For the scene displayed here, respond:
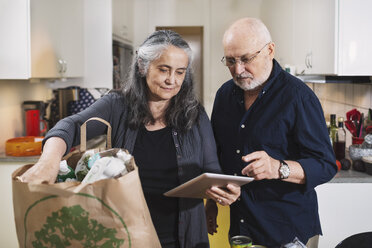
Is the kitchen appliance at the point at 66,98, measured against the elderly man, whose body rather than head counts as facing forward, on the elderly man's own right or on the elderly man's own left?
on the elderly man's own right

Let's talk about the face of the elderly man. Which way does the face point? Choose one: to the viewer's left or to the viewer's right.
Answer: to the viewer's left

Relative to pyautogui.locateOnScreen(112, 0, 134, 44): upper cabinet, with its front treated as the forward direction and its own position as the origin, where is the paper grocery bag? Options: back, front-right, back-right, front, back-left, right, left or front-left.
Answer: front-right

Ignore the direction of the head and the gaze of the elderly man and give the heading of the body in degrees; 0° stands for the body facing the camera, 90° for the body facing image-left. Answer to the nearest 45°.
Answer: approximately 45°

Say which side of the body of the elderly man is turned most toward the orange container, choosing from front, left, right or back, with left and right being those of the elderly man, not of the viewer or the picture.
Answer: right

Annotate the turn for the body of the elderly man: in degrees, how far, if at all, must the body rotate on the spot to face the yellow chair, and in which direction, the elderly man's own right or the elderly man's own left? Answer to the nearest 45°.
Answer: approximately 135° to the elderly man's own right

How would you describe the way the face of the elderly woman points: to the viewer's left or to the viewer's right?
to the viewer's right

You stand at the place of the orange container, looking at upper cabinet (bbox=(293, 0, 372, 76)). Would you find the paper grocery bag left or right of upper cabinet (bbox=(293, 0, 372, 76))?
right
